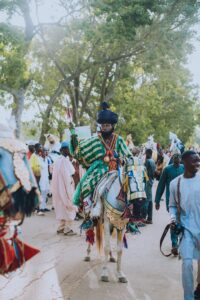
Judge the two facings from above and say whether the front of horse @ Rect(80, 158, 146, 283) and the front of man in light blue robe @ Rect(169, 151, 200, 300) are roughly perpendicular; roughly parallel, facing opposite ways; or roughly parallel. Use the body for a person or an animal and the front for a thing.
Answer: roughly parallel

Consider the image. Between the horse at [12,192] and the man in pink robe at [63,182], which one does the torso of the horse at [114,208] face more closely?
the horse

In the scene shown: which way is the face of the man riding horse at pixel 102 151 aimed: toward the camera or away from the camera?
toward the camera

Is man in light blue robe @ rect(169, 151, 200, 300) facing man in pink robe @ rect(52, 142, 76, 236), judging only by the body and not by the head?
no

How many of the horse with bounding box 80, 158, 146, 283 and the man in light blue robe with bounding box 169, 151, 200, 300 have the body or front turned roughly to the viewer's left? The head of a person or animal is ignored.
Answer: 0

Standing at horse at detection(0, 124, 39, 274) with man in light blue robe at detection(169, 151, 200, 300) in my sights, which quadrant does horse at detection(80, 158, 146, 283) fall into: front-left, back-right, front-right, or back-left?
front-left

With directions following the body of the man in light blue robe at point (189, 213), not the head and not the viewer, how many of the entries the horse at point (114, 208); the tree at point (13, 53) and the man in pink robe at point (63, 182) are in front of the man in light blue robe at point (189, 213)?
0

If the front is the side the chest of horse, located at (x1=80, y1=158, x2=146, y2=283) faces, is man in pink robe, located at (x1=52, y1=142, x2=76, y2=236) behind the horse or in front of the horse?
behind

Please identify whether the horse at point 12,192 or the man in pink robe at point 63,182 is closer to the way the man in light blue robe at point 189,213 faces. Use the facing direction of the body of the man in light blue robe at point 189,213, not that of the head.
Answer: the horse

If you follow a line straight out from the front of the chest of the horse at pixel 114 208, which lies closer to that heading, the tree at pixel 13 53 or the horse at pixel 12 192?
the horse

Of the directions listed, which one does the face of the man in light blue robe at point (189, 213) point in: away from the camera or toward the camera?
toward the camera

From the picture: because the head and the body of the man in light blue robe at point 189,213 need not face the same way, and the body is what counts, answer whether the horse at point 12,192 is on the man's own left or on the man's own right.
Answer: on the man's own right

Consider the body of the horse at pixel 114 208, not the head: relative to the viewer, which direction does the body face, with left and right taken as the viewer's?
facing the viewer and to the right of the viewer
